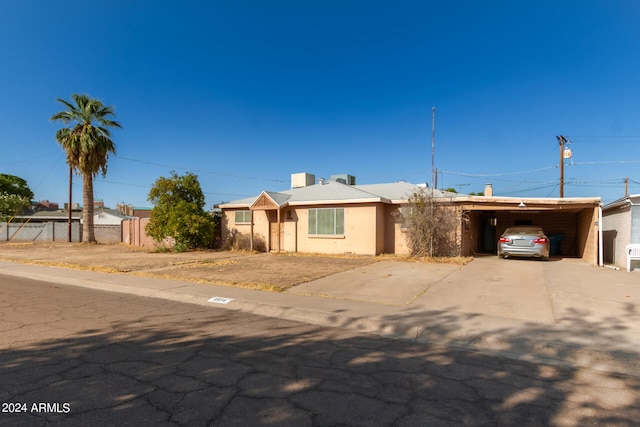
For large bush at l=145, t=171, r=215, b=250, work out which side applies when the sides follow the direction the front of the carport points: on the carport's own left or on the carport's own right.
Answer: on the carport's own right

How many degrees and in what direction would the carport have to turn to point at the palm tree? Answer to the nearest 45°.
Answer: approximately 90° to its right

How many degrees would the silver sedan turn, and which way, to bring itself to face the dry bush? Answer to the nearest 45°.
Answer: approximately 90° to its left

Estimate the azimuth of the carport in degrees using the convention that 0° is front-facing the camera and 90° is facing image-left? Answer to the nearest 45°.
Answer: approximately 0°

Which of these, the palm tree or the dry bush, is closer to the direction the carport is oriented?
the dry bush

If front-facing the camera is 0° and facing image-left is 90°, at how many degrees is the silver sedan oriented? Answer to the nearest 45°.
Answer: approximately 180°

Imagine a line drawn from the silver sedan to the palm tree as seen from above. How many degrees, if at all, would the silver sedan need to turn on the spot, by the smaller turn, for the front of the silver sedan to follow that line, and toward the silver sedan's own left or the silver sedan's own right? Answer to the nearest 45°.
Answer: approximately 90° to the silver sedan's own left

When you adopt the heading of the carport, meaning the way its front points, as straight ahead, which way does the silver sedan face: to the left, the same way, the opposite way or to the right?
the opposite way
